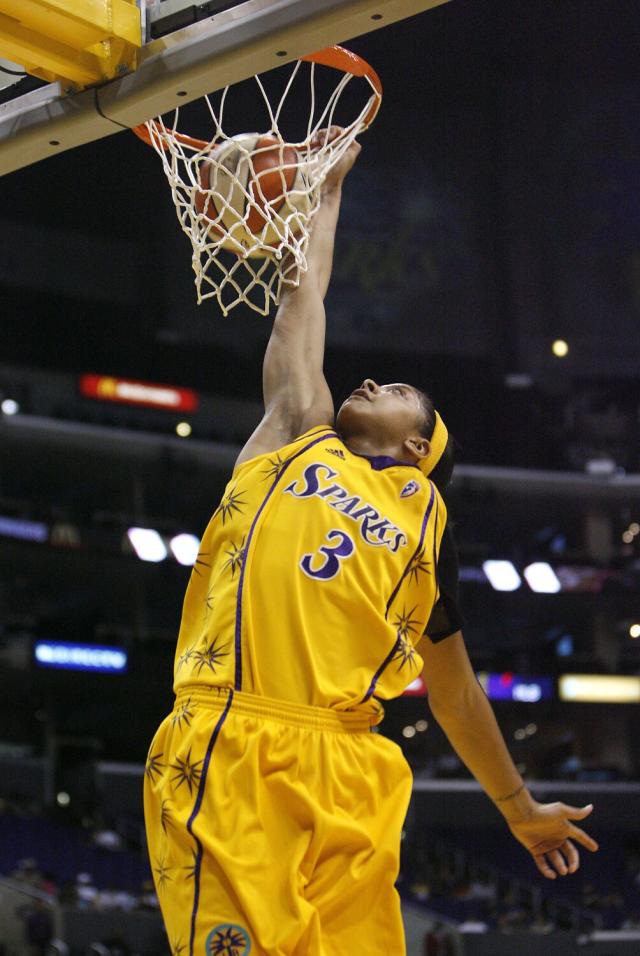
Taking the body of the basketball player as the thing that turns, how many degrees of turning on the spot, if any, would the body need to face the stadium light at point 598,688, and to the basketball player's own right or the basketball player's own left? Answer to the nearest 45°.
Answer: approximately 180°

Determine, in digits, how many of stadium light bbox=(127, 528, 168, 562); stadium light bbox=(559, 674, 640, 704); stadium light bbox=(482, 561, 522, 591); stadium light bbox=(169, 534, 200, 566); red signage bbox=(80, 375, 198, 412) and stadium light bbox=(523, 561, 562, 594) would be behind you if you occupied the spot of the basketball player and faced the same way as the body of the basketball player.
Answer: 6

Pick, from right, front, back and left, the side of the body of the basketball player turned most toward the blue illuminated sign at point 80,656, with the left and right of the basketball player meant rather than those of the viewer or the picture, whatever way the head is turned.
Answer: back

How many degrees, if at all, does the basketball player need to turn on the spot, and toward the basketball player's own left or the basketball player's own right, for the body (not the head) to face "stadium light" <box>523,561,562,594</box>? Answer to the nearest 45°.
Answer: approximately 180°

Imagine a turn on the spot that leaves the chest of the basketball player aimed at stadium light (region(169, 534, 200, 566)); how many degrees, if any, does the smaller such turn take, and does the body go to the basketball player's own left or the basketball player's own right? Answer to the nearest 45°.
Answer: approximately 180°

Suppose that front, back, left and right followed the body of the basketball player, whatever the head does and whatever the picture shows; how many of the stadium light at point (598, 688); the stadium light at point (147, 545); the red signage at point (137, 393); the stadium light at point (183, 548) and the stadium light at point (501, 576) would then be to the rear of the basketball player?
5

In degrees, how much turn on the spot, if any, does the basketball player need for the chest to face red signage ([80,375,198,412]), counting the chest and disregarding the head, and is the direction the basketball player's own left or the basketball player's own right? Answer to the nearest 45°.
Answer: approximately 180°

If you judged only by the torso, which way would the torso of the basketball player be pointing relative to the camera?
toward the camera

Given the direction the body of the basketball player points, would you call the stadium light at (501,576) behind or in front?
behind
